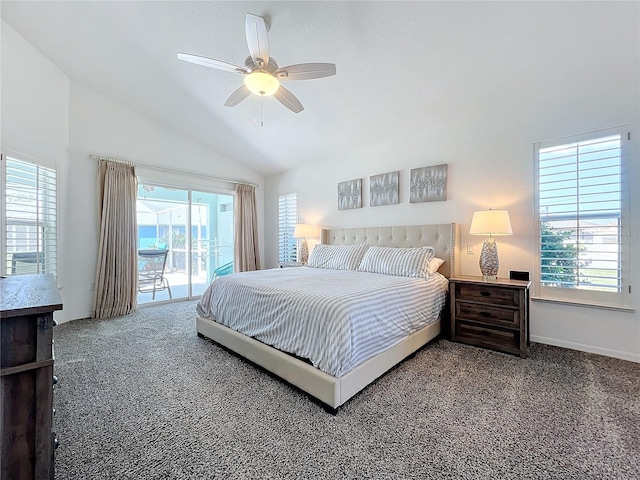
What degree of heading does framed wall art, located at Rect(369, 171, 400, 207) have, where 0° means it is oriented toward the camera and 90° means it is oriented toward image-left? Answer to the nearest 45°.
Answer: approximately 45°

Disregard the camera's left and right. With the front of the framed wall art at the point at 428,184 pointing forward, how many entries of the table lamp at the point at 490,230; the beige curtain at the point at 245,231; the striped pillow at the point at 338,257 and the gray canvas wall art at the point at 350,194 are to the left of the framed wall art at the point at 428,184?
1

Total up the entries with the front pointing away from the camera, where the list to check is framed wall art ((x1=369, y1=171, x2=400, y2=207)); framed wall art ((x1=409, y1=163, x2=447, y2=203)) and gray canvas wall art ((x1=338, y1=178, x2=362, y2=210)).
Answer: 0

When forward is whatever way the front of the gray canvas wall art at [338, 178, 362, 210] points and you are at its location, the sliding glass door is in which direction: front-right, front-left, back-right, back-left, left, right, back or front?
front-right

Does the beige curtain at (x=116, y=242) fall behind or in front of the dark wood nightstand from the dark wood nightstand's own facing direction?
in front

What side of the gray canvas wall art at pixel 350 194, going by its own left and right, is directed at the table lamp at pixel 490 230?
left

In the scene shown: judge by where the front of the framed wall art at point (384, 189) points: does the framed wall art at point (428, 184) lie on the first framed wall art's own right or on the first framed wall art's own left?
on the first framed wall art's own left

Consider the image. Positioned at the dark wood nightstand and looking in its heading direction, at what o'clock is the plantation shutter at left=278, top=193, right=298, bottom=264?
The plantation shutter is roughly at 2 o'clock from the dark wood nightstand.

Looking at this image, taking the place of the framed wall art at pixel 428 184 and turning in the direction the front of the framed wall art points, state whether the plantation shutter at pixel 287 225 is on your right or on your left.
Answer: on your right

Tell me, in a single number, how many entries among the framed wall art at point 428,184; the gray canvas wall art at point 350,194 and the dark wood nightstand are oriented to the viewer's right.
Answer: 0

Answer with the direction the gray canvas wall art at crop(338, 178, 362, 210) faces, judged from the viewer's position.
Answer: facing the viewer and to the left of the viewer

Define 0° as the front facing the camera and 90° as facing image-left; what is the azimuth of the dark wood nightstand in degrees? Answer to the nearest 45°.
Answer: approximately 45°

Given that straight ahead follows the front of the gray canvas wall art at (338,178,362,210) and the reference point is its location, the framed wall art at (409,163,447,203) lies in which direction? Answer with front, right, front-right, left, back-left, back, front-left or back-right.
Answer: left

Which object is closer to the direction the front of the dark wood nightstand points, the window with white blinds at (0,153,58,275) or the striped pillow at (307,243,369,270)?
the window with white blinds

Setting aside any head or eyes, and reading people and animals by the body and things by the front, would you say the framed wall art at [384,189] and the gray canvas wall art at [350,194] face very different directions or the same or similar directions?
same or similar directions

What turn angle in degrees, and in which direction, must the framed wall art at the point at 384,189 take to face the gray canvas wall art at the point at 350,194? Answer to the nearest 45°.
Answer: approximately 90° to its right

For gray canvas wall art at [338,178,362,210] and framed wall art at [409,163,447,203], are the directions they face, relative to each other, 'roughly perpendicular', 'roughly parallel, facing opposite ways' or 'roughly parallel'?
roughly parallel

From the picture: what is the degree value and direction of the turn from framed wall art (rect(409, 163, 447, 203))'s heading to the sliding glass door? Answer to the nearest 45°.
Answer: approximately 45° to its right
